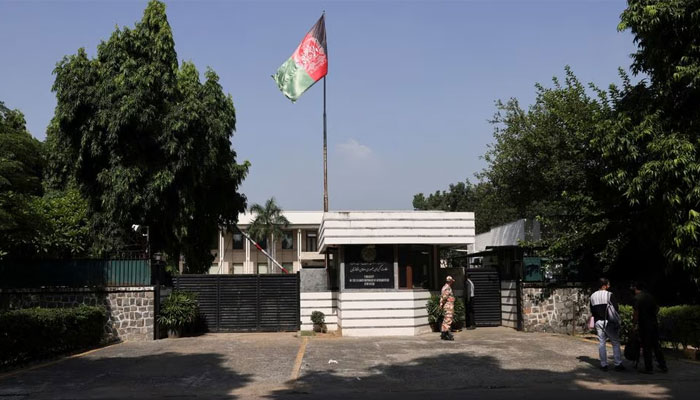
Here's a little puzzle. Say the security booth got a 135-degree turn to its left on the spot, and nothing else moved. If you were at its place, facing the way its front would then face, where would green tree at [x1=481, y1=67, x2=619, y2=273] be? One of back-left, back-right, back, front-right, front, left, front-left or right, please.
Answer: front

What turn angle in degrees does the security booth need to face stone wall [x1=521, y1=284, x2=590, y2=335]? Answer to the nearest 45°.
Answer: approximately 90° to its left

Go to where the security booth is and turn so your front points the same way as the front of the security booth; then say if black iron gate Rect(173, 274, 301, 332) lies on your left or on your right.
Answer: on your right

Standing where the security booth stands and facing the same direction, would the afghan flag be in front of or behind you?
behind

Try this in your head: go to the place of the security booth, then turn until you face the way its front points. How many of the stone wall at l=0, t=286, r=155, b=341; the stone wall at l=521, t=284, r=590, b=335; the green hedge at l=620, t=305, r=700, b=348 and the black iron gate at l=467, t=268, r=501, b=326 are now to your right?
1

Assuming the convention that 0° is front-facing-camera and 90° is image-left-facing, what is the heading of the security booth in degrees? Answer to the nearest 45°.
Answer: approximately 0°

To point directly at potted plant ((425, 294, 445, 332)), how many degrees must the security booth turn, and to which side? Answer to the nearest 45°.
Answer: approximately 45° to its left

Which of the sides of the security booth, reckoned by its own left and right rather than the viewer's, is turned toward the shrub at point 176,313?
right

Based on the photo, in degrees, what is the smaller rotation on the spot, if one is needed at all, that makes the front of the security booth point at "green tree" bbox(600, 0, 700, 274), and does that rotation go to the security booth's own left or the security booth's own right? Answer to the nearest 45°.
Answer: approximately 45° to the security booth's own left

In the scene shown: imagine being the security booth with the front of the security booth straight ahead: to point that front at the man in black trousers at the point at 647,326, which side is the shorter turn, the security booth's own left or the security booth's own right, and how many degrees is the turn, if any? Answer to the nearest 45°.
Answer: approximately 45° to the security booth's own left

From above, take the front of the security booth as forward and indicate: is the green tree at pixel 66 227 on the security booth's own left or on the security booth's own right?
on the security booth's own right

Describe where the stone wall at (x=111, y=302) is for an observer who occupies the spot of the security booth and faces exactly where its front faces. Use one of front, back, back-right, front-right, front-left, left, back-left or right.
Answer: right

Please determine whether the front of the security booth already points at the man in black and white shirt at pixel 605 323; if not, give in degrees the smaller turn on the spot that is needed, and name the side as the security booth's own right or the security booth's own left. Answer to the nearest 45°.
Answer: approximately 45° to the security booth's own left
